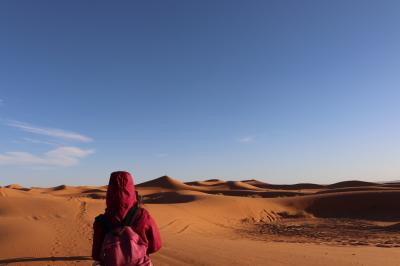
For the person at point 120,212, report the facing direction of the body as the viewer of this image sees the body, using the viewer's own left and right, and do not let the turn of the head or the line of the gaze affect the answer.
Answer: facing away from the viewer

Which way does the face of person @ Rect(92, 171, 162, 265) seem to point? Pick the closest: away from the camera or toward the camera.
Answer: away from the camera
